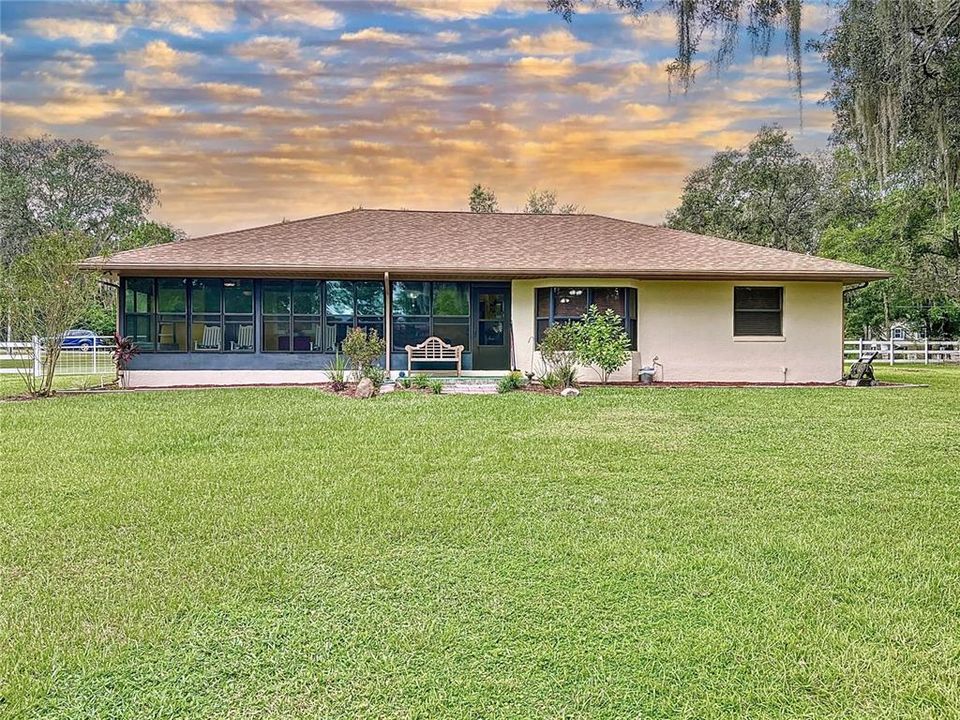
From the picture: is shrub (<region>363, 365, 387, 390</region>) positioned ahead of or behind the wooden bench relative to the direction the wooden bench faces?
ahead

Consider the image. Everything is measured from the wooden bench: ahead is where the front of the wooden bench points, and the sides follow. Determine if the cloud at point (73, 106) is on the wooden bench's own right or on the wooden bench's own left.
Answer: on the wooden bench's own right

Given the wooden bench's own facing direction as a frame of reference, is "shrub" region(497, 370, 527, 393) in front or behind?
in front

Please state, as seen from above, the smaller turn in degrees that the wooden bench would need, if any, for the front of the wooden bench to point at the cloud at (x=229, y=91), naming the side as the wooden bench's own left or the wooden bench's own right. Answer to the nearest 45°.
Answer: approximately 135° to the wooden bench's own right

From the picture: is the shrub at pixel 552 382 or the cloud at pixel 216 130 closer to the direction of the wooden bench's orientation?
the shrub

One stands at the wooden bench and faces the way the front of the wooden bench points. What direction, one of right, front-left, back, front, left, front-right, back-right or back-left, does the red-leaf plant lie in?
right

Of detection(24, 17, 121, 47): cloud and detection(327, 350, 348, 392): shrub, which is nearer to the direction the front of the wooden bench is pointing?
the shrub

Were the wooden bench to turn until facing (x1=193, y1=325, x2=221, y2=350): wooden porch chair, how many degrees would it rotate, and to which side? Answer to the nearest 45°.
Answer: approximately 90° to its right

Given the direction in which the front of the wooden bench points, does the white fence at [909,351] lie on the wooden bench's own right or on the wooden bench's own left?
on the wooden bench's own left

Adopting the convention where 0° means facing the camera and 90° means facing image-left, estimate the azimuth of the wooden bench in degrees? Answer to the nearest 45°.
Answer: approximately 0°
